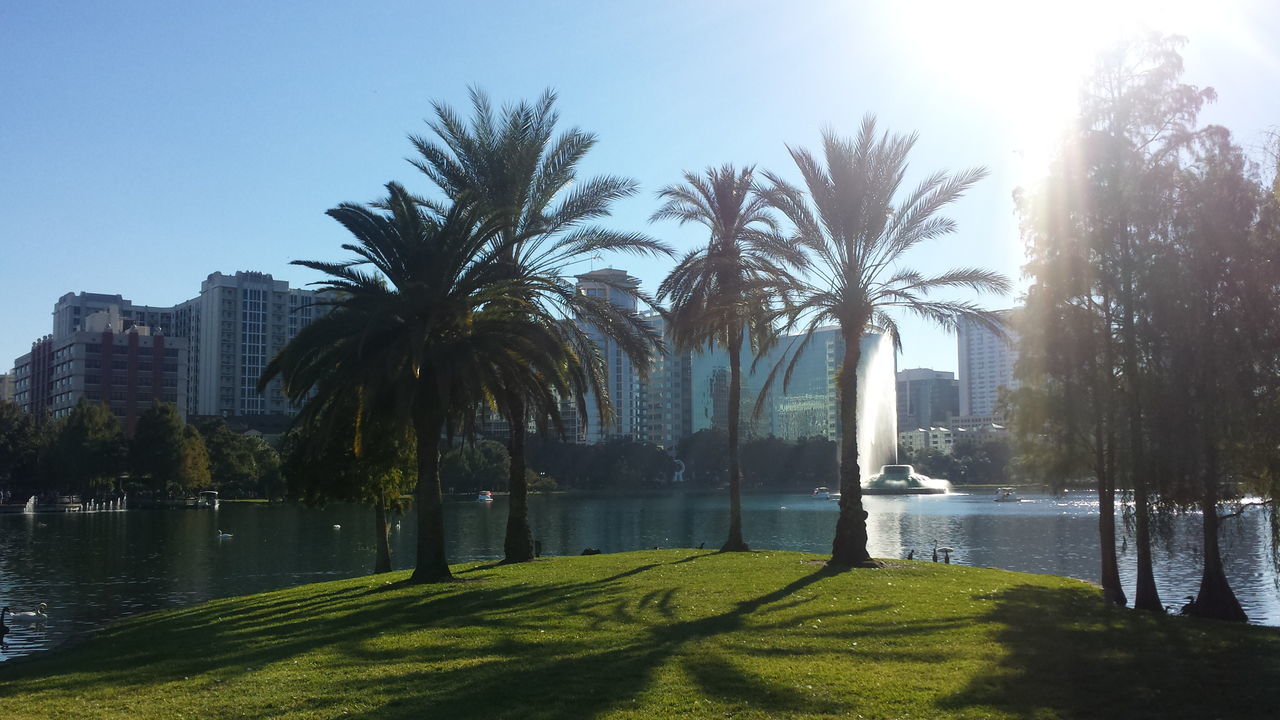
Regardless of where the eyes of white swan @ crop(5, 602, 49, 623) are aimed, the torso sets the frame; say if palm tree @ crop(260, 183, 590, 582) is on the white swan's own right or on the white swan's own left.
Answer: on the white swan's own left
